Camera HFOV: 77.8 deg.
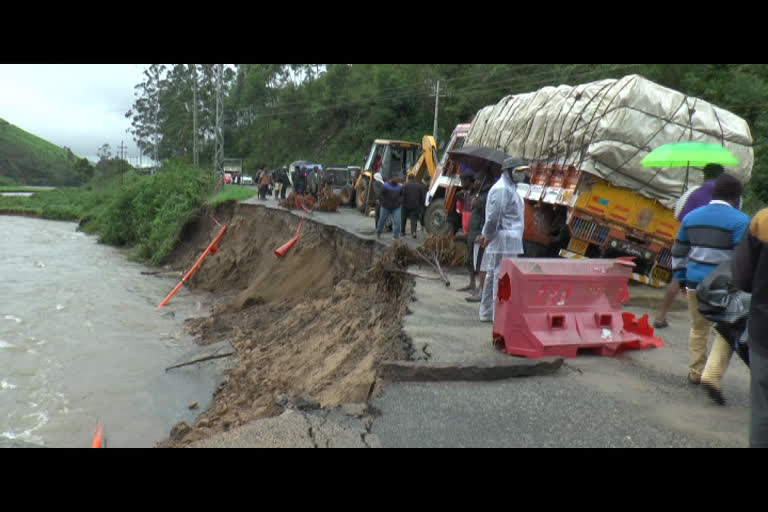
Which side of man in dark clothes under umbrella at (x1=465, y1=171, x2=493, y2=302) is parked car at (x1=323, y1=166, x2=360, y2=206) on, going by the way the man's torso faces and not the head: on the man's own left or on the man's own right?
on the man's own right

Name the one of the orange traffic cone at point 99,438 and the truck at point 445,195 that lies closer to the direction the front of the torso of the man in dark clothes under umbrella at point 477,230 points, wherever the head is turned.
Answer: the orange traffic cone

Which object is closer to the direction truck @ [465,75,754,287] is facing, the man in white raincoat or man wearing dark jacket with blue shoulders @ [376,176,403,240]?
the man wearing dark jacket with blue shoulders

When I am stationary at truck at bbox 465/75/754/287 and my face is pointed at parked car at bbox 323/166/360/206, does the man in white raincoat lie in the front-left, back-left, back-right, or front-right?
back-left

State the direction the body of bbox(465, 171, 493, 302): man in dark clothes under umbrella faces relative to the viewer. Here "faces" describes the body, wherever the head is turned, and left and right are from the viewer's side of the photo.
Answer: facing to the left of the viewer

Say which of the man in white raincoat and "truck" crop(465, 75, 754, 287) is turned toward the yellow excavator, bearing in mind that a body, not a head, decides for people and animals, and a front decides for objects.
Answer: the truck

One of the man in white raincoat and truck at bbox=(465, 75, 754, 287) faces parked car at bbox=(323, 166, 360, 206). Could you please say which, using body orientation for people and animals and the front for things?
the truck

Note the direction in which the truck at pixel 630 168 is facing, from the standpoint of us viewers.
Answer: facing away from the viewer and to the left of the viewer

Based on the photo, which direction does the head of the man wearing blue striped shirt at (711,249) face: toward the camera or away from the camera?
away from the camera

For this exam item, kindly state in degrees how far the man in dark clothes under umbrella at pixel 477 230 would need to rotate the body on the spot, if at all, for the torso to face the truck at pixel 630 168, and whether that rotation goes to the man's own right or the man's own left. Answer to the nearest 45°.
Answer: approximately 135° to the man's own right
